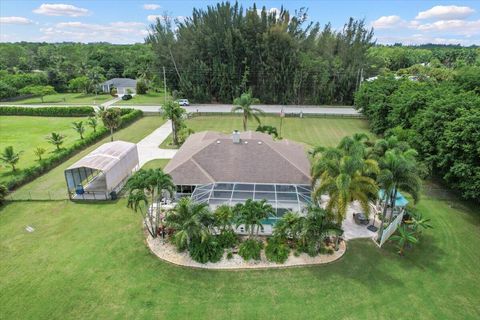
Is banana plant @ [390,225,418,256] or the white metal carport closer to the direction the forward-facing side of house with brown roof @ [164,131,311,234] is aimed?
the white metal carport

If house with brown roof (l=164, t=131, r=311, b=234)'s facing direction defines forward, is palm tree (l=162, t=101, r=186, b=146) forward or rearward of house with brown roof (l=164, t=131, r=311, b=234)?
forward

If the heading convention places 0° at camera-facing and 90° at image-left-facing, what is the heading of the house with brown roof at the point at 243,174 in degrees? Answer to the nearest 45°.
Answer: approximately 180°

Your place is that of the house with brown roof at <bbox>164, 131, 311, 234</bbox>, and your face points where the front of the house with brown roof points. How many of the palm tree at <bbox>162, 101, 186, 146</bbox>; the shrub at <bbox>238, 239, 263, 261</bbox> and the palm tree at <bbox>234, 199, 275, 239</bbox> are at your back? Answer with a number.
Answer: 2

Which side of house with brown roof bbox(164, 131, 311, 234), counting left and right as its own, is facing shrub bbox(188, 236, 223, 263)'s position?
back

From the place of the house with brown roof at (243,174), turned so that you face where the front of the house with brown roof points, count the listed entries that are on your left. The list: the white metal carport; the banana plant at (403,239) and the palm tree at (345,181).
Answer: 1

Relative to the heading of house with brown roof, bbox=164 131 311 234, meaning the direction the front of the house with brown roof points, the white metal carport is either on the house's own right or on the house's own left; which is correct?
on the house's own left

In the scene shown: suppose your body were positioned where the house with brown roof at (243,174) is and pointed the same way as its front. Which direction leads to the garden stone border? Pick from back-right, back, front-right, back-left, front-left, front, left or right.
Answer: back

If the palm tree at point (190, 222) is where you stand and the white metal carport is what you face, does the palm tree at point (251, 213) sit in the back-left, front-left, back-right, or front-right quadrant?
back-right

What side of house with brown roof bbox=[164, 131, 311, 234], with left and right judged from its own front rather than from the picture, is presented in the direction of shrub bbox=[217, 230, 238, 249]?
back

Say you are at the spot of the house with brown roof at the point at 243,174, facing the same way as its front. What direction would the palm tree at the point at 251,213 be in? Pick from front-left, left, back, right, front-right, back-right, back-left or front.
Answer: back

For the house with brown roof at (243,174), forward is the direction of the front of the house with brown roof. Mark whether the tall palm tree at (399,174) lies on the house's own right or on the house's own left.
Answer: on the house's own right

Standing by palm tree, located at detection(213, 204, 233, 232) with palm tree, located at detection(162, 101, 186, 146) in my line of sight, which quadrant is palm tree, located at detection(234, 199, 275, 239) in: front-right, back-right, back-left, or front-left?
back-right

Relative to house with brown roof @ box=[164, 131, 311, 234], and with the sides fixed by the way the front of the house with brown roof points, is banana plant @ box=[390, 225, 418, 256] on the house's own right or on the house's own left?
on the house's own right

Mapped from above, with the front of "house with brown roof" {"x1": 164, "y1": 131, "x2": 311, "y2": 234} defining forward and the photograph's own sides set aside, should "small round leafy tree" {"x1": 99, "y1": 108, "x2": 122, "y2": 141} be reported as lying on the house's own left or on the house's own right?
on the house's own left

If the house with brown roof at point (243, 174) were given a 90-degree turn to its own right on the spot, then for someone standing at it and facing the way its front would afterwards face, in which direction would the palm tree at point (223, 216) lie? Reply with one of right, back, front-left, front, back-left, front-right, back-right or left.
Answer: right

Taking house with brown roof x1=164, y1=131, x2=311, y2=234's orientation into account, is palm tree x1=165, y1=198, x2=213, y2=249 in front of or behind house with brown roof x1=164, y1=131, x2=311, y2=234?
behind

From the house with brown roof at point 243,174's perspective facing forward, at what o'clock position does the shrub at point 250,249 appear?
The shrub is roughly at 6 o'clock from the house with brown roof.
